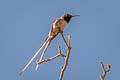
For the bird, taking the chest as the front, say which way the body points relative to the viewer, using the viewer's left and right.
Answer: facing to the right of the viewer
